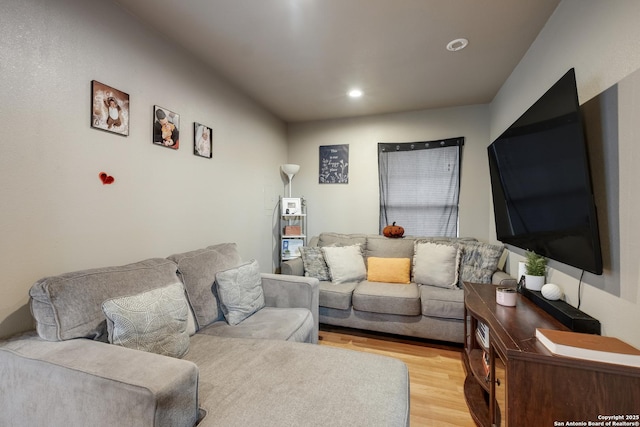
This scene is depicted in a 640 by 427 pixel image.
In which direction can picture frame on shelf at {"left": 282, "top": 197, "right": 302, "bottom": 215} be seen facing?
toward the camera

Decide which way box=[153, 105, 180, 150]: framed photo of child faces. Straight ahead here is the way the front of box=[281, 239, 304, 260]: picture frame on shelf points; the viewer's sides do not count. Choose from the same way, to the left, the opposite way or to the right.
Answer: to the left

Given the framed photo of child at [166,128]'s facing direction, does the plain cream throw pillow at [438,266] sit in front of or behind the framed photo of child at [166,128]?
in front

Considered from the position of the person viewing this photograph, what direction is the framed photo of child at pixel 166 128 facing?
facing the viewer and to the right of the viewer

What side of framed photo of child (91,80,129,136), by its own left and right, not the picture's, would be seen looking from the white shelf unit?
left

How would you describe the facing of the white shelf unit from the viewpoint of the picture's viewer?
facing the viewer

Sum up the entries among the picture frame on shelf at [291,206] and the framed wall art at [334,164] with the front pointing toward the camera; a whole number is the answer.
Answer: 2

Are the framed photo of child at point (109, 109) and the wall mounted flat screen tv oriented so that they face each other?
yes

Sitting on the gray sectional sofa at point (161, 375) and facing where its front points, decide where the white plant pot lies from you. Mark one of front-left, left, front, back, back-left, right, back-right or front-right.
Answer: front-left

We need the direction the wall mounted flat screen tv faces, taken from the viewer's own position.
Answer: facing the viewer and to the left of the viewer

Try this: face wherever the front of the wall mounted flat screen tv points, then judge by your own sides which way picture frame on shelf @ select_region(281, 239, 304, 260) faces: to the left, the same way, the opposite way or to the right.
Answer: to the left

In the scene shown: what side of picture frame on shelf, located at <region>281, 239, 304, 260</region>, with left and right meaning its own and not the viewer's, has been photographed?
front

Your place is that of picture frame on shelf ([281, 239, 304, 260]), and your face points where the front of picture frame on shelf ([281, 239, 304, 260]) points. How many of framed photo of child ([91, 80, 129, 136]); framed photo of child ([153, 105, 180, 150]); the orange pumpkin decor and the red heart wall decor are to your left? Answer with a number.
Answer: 1
